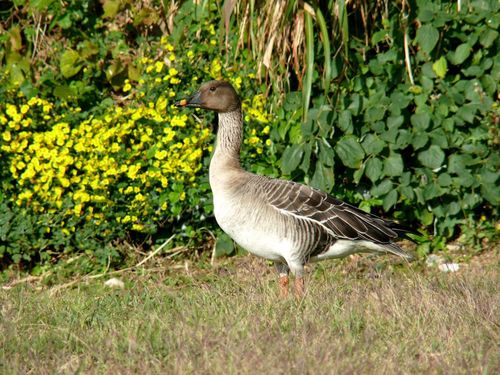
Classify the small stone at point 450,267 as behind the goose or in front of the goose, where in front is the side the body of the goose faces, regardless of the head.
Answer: behind

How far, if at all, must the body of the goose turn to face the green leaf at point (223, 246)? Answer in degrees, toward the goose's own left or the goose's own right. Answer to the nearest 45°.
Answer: approximately 45° to the goose's own right

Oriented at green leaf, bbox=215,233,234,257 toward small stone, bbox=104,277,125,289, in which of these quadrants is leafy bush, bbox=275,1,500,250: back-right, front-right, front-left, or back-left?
back-left

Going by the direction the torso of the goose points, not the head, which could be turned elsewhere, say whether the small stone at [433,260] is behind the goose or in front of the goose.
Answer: behind

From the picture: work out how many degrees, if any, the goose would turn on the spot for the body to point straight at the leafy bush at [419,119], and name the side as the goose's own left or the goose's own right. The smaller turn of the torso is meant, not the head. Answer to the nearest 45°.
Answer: approximately 135° to the goose's own right

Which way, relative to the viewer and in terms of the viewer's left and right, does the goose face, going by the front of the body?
facing to the left of the viewer
